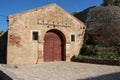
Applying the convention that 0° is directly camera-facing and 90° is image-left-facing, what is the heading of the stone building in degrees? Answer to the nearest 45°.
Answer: approximately 315°
